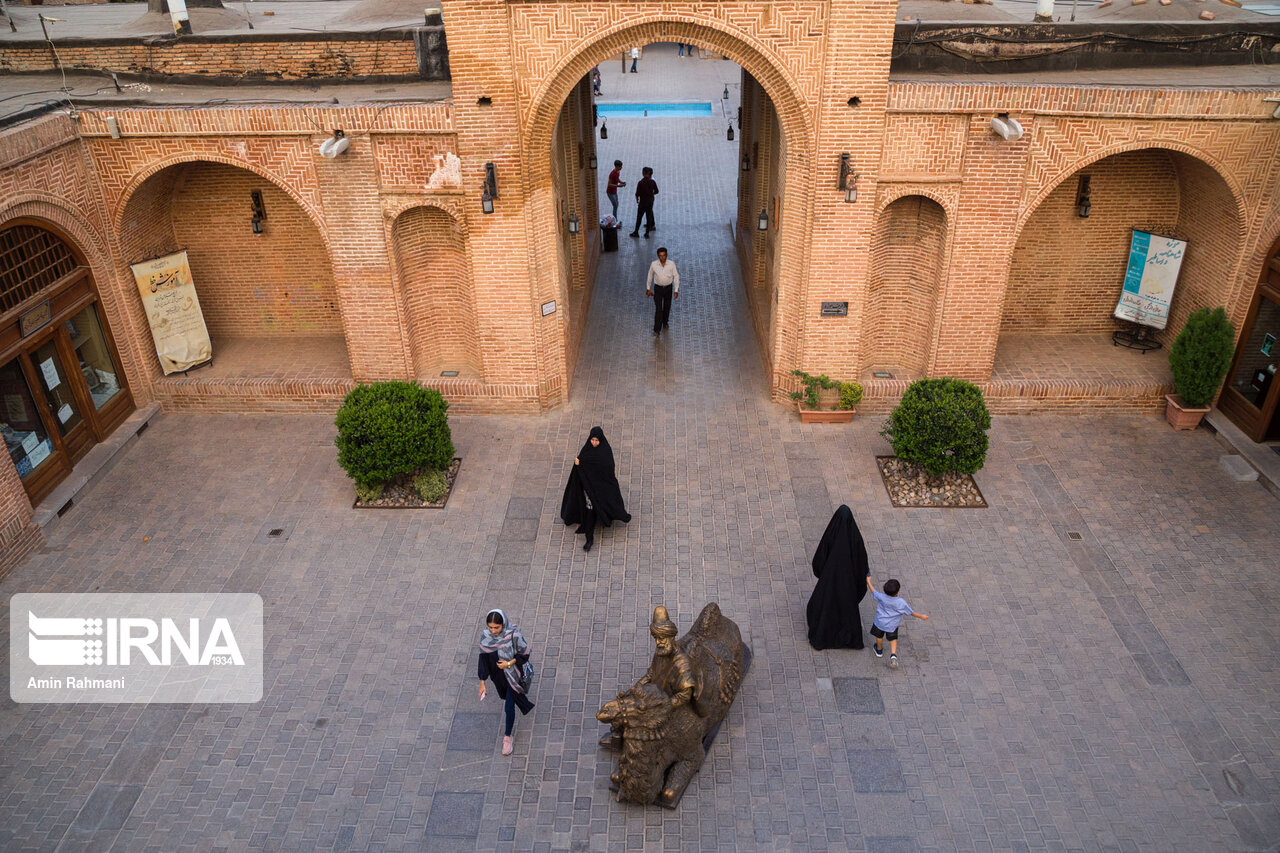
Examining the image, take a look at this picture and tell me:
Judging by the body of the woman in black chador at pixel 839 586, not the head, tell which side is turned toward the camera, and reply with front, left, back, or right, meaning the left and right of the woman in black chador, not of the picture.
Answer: back

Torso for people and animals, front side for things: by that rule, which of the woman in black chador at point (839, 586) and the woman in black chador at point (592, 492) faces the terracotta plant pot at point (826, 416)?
the woman in black chador at point (839, 586)

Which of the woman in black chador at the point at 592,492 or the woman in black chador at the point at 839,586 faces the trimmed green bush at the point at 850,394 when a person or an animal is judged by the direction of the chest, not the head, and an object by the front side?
the woman in black chador at the point at 839,586

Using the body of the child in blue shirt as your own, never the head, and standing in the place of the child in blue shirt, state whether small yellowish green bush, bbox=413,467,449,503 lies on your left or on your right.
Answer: on your left

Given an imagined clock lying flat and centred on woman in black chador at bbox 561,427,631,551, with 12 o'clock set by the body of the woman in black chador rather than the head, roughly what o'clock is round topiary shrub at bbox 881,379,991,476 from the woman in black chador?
The round topiary shrub is roughly at 9 o'clock from the woman in black chador.

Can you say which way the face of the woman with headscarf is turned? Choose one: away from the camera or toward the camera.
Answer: toward the camera

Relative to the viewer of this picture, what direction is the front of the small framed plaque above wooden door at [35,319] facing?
facing the viewer and to the right of the viewer

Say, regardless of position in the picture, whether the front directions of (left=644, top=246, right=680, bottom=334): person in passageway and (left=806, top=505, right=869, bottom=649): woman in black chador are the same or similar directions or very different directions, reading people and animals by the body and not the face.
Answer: very different directions

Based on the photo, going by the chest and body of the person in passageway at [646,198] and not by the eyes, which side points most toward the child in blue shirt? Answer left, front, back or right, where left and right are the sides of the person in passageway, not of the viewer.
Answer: left

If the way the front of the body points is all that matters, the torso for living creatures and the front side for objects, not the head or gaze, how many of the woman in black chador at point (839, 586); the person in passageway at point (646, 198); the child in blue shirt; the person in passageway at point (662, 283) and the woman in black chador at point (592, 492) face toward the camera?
2

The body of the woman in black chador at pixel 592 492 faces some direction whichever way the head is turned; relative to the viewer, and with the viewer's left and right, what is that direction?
facing the viewer
